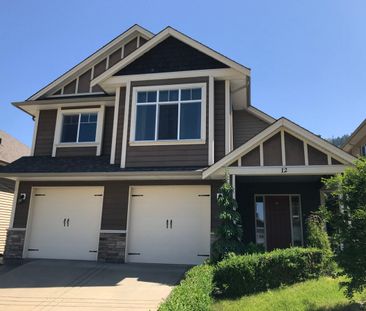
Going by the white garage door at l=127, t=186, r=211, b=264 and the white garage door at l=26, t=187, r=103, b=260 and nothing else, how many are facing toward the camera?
2

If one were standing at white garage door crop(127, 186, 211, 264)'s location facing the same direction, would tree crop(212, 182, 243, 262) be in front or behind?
in front

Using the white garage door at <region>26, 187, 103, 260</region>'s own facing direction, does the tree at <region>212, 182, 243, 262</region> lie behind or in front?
in front

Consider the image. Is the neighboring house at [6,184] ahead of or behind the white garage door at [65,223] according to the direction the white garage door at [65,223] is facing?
behind

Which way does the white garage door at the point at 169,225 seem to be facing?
toward the camera

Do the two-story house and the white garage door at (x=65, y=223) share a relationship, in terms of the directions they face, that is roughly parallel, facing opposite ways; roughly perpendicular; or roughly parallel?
roughly parallel

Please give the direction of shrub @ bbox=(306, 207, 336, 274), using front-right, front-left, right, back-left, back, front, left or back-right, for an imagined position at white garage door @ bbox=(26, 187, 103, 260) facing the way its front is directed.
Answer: front-left

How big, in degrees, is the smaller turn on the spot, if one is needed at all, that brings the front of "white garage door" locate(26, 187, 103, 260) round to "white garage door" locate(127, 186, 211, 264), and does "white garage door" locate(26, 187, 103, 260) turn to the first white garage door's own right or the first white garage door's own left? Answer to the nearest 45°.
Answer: approximately 45° to the first white garage door's own left

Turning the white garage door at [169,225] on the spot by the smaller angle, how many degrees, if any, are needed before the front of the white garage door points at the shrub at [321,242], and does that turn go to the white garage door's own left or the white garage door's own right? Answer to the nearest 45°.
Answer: approximately 45° to the white garage door's own left

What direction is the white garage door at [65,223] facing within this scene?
toward the camera

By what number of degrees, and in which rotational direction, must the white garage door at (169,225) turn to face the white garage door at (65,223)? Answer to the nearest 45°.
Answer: approximately 90° to its right
